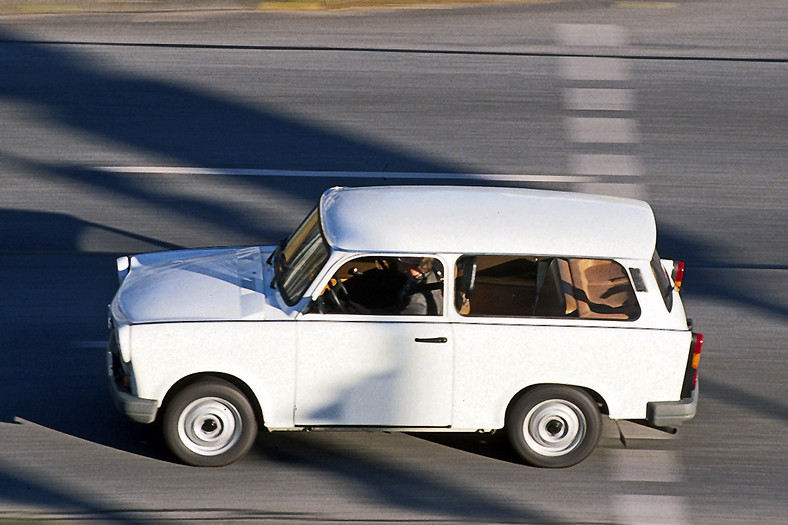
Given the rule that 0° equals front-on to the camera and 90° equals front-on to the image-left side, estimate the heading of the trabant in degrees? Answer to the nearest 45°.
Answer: approximately 90°
